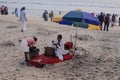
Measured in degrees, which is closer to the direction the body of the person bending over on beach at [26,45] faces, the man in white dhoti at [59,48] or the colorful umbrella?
the man in white dhoti

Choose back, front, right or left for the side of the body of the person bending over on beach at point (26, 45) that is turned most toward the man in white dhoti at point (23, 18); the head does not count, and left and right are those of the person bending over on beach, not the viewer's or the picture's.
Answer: left

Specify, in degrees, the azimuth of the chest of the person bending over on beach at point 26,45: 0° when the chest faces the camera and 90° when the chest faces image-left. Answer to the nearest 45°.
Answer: approximately 270°

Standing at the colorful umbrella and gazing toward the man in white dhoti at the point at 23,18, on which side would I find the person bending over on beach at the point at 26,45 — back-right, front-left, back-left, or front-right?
front-left

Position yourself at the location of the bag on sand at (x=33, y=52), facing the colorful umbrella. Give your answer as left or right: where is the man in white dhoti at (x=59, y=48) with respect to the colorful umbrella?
right

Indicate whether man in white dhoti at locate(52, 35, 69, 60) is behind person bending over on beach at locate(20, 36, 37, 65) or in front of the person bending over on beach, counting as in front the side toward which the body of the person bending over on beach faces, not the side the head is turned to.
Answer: in front

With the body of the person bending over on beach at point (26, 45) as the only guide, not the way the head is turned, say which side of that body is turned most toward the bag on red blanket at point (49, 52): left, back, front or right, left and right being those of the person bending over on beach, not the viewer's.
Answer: front

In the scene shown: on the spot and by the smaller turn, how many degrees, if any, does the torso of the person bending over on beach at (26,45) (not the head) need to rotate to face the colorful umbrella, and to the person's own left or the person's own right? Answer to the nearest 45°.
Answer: approximately 45° to the person's own left
